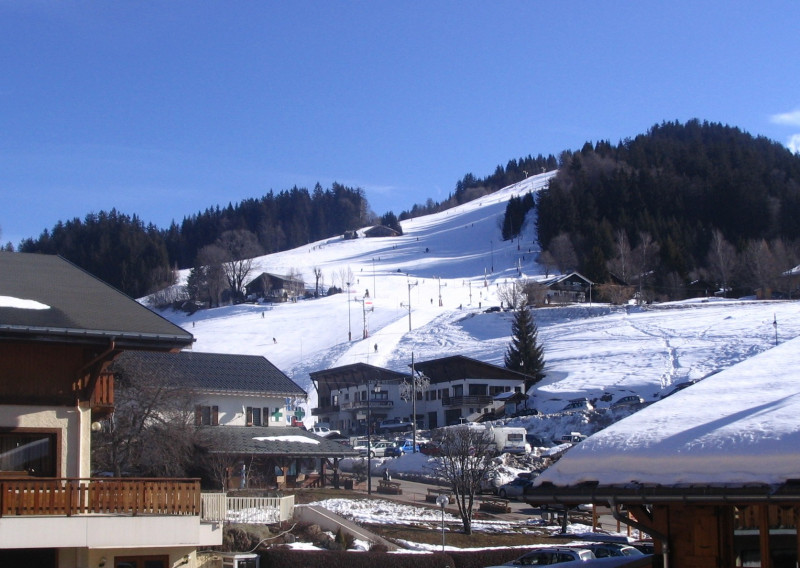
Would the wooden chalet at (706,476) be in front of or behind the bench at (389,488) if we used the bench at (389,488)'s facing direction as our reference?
in front

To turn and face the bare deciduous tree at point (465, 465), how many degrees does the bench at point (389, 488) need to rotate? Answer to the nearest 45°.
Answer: approximately 45° to its left

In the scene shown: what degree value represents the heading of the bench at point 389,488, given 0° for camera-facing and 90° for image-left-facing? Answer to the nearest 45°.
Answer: approximately 0°

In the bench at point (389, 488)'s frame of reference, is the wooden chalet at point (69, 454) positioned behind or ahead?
ahead

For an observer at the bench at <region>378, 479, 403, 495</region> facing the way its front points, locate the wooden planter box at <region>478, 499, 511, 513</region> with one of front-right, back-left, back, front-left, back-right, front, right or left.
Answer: front-left

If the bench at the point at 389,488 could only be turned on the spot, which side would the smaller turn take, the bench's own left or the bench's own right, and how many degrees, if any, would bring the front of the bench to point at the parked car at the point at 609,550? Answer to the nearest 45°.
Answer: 0° — it already faces it
